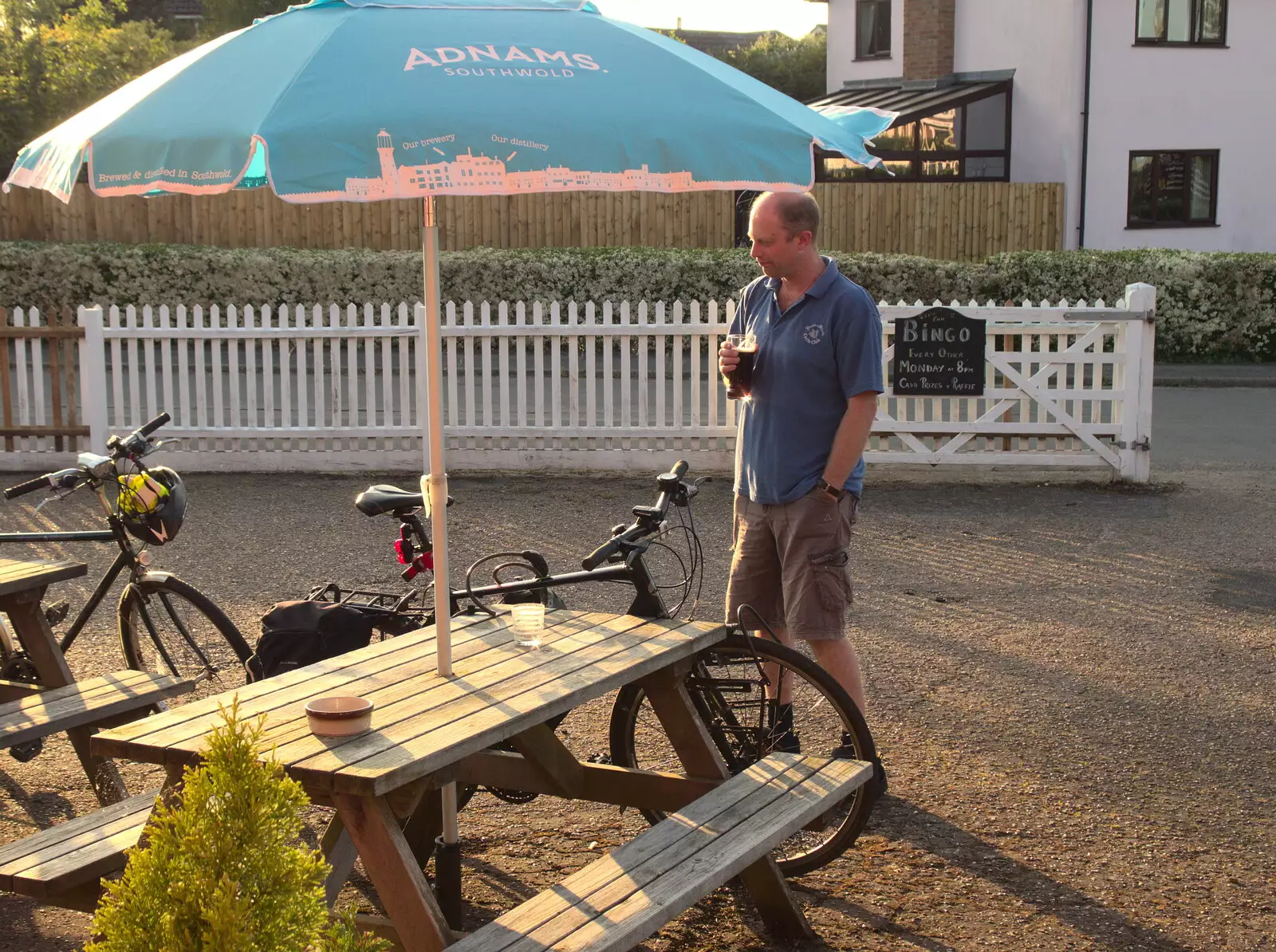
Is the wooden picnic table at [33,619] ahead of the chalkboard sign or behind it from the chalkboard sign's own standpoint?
ahead

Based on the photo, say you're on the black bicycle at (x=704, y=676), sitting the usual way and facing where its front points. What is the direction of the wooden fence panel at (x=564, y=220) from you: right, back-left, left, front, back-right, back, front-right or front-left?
left

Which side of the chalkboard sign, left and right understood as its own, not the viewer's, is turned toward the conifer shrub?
front

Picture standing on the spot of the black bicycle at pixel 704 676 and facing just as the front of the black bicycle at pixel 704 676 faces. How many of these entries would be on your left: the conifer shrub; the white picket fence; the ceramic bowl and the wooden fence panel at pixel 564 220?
2

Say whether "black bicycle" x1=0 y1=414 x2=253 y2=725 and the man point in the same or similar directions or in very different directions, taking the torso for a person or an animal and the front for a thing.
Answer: very different directions

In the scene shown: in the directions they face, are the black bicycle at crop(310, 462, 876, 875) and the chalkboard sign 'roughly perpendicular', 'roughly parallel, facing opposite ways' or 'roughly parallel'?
roughly perpendicular

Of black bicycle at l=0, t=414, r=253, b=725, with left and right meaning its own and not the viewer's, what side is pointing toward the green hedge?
left

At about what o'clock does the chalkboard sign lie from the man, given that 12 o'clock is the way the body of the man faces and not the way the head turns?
The chalkboard sign is roughly at 5 o'clock from the man.

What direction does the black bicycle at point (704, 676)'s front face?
to the viewer's right

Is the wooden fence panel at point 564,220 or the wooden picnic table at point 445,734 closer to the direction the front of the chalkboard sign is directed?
the wooden picnic table
